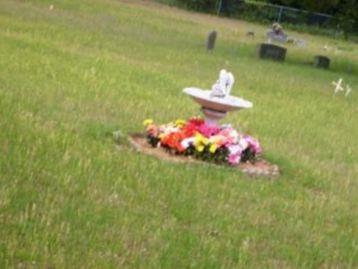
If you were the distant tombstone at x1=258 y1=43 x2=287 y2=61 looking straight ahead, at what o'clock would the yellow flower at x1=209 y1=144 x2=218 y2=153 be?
The yellow flower is roughly at 12 o'clock from the distant tombstone.

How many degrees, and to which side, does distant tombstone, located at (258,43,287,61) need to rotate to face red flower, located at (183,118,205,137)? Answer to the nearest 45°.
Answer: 0° — it already faces it

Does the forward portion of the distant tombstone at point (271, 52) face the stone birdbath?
yes

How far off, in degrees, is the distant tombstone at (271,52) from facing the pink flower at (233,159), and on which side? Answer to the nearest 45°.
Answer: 0° — it already faces it

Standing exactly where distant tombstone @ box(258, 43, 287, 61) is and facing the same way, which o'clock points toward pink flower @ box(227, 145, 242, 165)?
The pink flower is roughly at 12 o'clock from the distant tombstone.

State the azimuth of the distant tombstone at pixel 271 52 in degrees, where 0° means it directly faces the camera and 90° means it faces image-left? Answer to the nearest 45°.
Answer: approximately 0°
